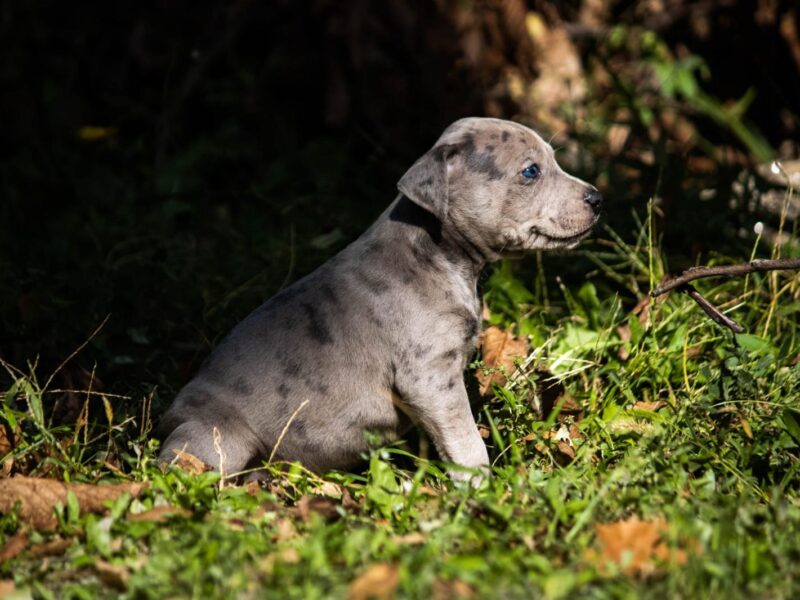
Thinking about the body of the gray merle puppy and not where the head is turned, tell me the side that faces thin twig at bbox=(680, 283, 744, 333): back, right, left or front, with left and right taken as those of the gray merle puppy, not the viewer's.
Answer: front

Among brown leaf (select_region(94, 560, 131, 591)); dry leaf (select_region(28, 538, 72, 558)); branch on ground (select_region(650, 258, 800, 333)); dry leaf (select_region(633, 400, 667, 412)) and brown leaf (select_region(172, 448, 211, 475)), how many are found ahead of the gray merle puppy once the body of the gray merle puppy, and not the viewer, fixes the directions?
2

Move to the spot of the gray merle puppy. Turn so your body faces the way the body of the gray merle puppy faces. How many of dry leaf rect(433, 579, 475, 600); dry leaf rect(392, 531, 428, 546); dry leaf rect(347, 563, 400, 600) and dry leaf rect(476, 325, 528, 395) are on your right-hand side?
3

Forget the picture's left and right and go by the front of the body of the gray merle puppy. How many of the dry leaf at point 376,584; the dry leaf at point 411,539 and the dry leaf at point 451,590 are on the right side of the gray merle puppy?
3

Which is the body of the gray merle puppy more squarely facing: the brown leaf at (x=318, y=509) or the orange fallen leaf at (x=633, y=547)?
the orange fallen leaf

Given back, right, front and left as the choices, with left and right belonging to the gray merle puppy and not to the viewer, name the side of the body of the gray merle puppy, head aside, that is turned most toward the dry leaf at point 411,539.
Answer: right

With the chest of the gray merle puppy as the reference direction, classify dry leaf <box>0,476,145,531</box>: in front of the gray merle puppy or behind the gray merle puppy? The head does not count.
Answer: behind

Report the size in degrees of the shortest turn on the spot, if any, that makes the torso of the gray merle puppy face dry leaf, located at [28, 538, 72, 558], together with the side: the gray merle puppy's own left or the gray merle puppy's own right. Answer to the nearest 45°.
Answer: approximately 135° to the gray merle puppy's own right

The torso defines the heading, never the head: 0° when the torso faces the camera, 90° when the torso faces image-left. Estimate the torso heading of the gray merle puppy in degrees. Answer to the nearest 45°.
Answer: approximately 270°

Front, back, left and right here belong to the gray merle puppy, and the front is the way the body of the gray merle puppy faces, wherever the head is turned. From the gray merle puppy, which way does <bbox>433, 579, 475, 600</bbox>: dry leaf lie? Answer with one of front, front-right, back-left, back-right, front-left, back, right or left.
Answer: right

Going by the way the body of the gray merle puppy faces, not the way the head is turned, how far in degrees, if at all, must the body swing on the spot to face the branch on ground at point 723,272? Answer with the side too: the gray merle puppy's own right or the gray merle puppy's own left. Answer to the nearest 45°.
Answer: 0° — it already faces it

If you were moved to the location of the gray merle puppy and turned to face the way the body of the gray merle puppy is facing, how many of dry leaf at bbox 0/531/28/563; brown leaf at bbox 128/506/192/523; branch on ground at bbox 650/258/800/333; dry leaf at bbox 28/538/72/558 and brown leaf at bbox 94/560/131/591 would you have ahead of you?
1

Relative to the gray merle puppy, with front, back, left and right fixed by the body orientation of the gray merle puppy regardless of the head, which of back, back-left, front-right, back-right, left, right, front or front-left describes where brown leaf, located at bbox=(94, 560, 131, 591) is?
back-right

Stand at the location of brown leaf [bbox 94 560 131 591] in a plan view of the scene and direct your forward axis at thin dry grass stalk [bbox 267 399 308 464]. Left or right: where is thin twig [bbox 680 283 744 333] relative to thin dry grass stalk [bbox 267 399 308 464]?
right

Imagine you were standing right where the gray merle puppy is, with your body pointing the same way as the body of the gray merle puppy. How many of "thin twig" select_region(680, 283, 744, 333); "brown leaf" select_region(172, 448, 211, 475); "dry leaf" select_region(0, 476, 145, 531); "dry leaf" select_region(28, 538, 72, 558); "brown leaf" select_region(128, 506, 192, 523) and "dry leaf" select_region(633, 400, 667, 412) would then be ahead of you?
2

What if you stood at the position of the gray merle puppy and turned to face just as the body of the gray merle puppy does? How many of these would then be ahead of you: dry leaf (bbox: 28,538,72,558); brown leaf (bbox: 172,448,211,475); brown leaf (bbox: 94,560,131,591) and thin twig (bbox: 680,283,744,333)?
1

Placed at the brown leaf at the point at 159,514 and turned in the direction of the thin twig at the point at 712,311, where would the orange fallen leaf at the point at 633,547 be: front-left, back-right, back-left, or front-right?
front-right
